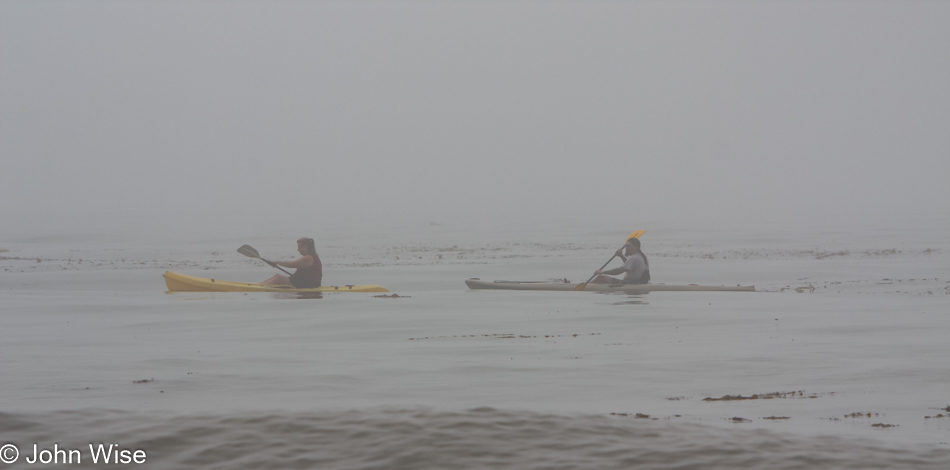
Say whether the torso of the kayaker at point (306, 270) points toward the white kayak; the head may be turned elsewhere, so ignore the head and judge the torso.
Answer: no

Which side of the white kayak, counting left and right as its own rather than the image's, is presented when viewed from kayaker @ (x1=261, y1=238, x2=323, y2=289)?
front

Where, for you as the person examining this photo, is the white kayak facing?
facing to the left of the viewer

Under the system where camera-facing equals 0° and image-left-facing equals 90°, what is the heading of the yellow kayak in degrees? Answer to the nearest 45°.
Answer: approximately 90°

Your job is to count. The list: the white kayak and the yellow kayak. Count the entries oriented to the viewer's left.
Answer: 2

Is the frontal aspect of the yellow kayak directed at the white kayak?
no

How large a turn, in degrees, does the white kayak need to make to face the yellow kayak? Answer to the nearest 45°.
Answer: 0° — it already faces it

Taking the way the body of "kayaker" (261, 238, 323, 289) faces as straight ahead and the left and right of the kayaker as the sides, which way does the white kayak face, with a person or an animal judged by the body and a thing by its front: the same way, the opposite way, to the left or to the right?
the same way

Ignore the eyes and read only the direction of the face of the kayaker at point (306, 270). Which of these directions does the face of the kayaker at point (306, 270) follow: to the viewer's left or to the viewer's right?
to the viewer's left

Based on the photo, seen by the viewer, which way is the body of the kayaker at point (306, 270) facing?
to the viewer's left
